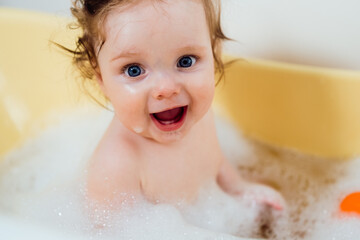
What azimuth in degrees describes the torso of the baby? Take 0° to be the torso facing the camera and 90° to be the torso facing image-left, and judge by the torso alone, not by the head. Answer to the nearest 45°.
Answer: approximately 0°

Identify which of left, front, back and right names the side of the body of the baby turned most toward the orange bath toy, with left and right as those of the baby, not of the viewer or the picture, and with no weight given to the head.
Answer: left
